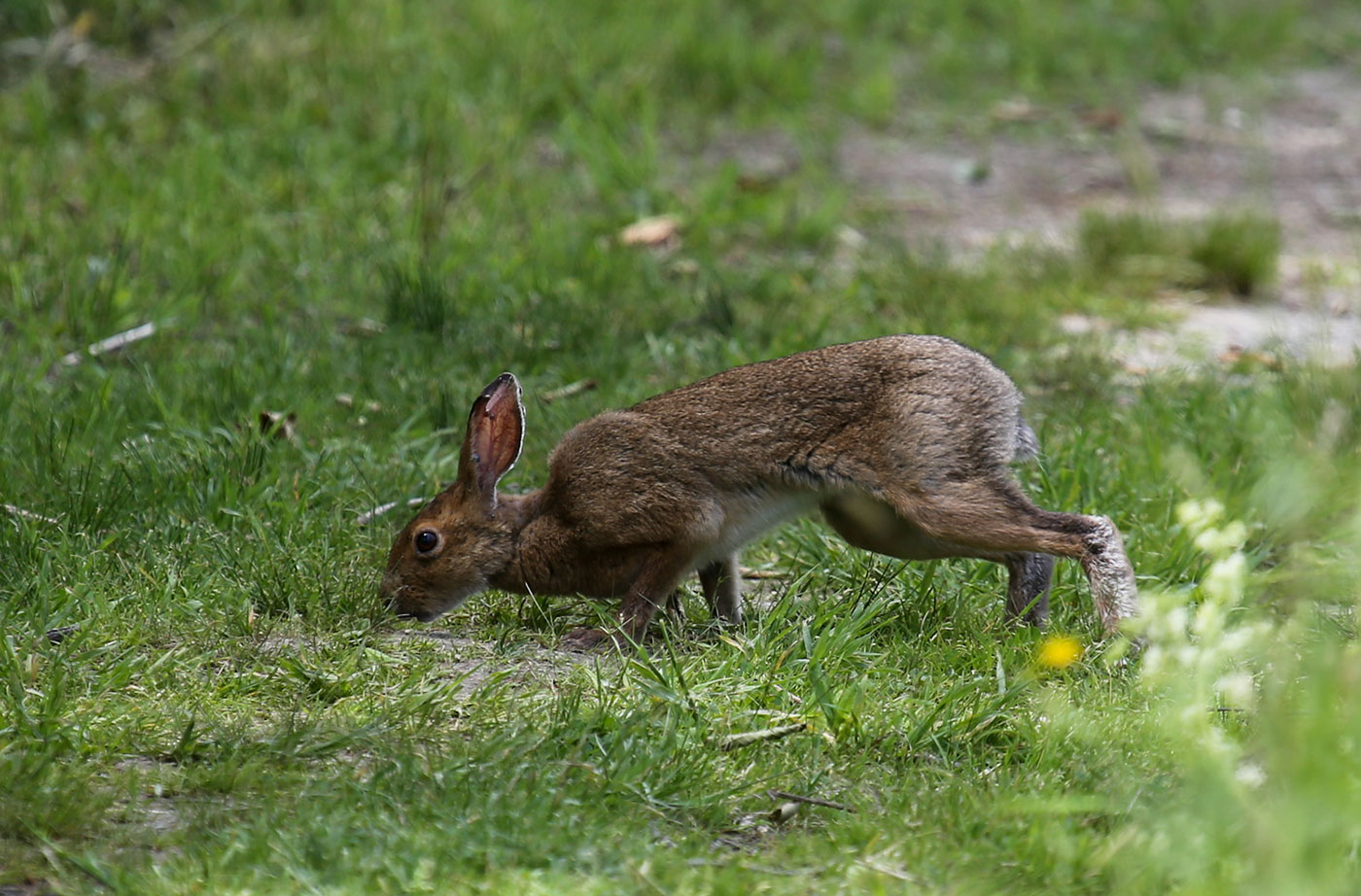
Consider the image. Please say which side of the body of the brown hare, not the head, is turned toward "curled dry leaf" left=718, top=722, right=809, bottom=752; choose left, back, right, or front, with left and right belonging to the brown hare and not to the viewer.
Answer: left

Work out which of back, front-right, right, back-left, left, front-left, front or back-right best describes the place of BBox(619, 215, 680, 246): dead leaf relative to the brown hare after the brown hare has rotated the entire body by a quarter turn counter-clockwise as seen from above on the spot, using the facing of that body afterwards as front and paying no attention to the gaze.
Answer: back

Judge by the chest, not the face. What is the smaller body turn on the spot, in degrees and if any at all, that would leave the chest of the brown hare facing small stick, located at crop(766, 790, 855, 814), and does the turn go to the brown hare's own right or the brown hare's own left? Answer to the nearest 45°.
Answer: approximately 90° to the brown hare's own left

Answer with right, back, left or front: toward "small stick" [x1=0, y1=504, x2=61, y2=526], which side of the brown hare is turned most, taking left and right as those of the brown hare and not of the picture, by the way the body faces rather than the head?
front

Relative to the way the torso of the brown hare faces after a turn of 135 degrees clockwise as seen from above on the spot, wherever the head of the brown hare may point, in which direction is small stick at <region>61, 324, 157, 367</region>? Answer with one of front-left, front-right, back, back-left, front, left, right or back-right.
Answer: left

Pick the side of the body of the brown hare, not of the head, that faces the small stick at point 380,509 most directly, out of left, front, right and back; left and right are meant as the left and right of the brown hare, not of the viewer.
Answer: front

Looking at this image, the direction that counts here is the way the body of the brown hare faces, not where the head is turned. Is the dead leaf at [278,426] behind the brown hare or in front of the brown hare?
in front

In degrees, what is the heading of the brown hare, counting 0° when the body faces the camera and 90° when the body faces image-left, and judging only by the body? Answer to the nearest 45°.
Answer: approximately 90°
